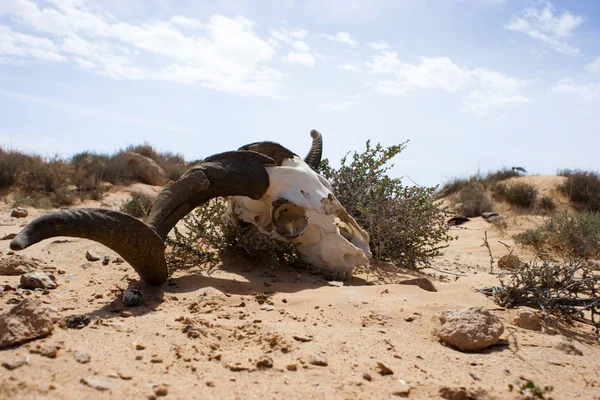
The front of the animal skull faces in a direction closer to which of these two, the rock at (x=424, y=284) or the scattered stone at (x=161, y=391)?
the rock

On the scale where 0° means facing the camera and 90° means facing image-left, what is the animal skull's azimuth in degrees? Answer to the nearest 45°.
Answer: approximately 270°

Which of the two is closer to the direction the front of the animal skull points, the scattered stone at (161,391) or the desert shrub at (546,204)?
the desert shrub

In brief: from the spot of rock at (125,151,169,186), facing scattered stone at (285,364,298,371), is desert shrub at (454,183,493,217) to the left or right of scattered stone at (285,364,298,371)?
left

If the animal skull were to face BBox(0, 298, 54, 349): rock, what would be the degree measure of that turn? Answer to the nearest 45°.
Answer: approximately 135° to its right

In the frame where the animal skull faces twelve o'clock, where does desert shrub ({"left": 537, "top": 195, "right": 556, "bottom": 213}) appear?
The desert shrub is roughly at 10 o'clock from the animal skull.

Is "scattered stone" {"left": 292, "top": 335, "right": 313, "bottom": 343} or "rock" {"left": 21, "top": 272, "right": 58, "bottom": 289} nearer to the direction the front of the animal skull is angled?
the scattered stone

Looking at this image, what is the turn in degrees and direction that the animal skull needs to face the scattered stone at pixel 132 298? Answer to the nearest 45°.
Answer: approximately 135° to its right

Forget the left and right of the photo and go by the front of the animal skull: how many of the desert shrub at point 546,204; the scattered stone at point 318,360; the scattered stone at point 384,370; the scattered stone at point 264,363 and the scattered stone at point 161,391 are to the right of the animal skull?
4

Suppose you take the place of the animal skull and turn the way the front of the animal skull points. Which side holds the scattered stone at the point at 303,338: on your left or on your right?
on your right

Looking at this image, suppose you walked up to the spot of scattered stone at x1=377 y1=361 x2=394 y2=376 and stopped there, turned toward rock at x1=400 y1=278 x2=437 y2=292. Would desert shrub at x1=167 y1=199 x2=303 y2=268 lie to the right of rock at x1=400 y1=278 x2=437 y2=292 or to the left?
left

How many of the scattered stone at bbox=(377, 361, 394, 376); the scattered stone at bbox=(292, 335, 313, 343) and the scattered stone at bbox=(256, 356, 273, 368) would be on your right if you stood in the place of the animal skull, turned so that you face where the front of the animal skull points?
3

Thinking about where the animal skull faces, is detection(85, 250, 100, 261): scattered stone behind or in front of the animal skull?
behind

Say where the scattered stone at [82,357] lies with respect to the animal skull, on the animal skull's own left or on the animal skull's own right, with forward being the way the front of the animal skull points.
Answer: on the animal skull's own right

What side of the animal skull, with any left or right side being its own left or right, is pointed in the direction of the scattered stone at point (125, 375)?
right

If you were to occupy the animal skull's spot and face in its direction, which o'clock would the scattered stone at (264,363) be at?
The scattered stone is roughly at 3 o'clock from the animal skull.
